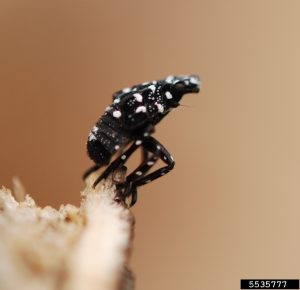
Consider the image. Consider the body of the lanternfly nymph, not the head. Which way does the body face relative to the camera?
to the viewer's right
